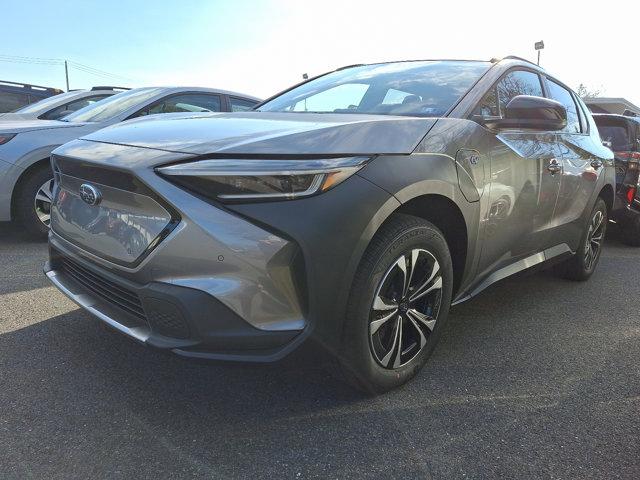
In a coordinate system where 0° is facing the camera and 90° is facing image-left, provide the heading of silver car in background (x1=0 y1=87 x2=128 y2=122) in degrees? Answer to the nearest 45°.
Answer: approximately 45°

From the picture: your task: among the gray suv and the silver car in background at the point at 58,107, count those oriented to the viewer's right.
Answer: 0

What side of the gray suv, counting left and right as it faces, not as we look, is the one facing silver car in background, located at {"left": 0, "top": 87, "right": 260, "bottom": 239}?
right

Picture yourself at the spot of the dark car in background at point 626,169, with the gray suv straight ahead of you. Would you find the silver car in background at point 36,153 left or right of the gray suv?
right

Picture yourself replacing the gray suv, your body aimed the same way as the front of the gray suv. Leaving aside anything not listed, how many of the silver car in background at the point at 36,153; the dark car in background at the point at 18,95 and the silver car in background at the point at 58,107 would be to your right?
3

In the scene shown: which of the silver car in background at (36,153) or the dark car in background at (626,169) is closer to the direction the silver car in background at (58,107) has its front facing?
the silver car in background

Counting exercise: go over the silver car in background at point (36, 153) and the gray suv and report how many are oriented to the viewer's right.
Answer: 0

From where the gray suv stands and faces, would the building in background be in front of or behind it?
behind

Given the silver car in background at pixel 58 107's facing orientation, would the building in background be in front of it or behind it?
behind

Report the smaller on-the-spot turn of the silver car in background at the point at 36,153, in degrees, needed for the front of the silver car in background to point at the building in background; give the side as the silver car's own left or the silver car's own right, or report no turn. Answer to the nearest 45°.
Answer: approximately 180°

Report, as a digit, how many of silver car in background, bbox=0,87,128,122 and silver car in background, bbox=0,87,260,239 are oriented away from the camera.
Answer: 0
